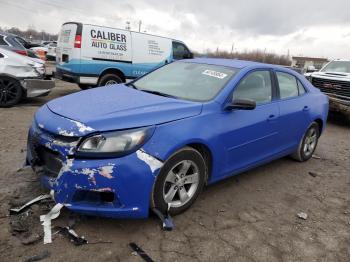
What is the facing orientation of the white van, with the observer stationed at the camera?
facing away from the viewer and to the right of the viewer

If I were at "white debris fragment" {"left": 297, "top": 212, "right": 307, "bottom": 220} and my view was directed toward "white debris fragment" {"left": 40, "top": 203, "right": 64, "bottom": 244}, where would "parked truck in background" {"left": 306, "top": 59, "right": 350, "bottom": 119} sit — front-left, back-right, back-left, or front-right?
back-right

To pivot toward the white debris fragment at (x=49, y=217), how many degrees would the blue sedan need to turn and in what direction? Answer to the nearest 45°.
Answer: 0° — it already faces it

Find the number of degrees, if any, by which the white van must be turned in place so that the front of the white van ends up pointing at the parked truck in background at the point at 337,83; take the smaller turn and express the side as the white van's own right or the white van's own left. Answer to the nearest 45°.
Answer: approximately 45° to the white van's own right
